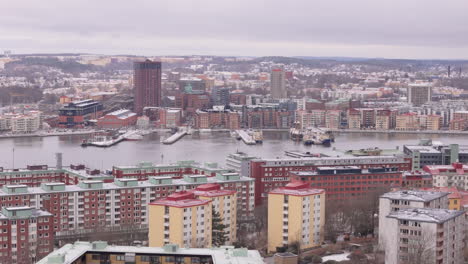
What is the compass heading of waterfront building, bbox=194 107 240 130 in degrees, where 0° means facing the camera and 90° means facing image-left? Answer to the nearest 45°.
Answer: approximately 0°

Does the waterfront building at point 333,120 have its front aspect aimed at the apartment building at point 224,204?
yes

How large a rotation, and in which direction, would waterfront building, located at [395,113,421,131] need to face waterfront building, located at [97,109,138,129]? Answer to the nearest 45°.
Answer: approximately 90° to its right

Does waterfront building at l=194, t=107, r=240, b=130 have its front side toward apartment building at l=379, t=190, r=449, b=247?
yes

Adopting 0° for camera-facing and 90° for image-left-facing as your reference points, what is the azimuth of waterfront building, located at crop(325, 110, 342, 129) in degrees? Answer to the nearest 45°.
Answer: approximately 0°

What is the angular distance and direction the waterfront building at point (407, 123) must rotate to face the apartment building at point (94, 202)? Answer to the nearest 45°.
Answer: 0° — it already faces it

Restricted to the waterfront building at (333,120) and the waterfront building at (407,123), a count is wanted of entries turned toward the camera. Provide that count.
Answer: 2

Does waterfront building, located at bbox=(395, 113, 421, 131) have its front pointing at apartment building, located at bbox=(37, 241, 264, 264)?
yes

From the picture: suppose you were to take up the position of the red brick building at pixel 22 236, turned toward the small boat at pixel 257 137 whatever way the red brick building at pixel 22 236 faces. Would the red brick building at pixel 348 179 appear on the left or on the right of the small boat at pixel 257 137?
right

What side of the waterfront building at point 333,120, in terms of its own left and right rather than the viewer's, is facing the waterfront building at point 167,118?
right

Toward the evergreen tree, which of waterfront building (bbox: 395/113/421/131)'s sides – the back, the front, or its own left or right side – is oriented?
front
